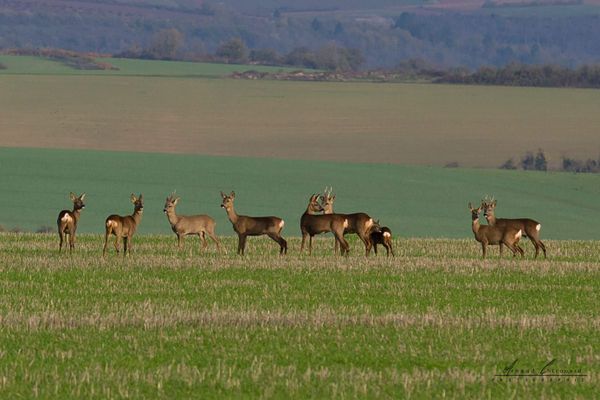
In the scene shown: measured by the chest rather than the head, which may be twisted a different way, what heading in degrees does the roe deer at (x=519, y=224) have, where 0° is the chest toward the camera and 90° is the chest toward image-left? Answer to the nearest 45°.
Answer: approximately 90°

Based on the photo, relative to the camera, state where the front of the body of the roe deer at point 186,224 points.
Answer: to the viewer's left

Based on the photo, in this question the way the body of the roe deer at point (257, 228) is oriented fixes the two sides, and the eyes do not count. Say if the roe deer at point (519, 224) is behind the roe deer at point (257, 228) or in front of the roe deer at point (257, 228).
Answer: behind

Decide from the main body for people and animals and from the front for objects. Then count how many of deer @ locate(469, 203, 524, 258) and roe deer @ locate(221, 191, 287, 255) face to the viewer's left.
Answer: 2

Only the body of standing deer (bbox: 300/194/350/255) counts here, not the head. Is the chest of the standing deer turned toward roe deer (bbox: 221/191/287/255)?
yes

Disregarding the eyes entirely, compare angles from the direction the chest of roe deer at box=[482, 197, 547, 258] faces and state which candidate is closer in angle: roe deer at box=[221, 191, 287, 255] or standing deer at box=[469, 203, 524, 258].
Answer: the roe deer

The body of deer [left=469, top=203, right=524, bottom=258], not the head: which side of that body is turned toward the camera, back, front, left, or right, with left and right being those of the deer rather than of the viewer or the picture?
left

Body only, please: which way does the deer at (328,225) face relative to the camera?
to the viewer's left

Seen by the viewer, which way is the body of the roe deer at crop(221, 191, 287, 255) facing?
to the viewer's left

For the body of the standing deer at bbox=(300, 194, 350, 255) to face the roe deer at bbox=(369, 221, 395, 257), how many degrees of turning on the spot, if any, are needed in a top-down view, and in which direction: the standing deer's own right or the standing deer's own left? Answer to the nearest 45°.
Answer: approximately 180°
